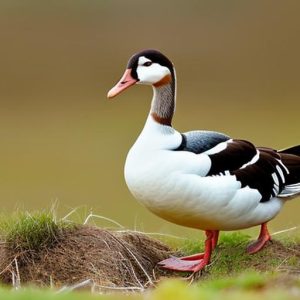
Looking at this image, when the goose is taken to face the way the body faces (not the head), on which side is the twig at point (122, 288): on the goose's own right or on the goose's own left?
on the goose's own left

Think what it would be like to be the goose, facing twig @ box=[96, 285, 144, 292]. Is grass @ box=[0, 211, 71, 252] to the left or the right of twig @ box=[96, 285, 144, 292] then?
right

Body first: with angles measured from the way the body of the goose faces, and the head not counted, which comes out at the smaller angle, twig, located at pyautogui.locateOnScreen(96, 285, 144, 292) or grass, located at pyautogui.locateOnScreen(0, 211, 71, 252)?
the grass

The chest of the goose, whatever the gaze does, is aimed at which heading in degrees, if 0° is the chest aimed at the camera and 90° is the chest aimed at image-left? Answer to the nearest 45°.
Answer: approximately 90°

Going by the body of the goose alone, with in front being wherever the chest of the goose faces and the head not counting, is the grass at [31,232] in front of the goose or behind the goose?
in front
